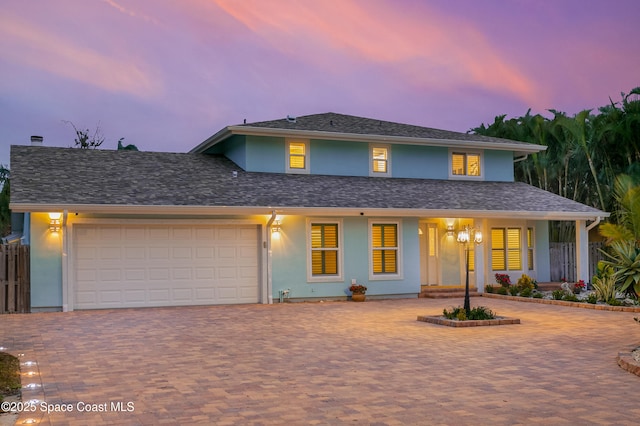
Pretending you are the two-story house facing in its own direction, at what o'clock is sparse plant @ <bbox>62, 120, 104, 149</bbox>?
The sparse plant is roughly at 5 o'clock from the two-story house.

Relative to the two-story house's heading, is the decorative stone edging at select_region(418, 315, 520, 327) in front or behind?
in front

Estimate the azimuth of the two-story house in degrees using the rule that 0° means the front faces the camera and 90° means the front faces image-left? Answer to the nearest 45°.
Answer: approximately 0°

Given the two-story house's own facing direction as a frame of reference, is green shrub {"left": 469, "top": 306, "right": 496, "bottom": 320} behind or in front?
in front

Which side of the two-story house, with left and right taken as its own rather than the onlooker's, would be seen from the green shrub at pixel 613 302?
left

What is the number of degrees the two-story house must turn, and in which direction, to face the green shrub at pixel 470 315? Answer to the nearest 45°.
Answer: approximately 45° to its left

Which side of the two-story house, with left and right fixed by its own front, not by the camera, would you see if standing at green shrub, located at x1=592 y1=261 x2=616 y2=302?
left
